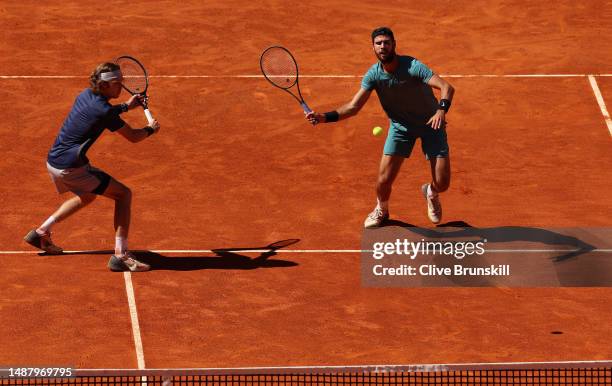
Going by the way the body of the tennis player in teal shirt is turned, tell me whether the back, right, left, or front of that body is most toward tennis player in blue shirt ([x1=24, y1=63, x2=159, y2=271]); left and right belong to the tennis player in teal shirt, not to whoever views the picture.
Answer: right

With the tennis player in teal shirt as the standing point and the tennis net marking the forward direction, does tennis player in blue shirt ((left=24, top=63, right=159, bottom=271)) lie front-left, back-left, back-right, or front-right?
front-right

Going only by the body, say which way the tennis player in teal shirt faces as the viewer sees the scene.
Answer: toward the camera
